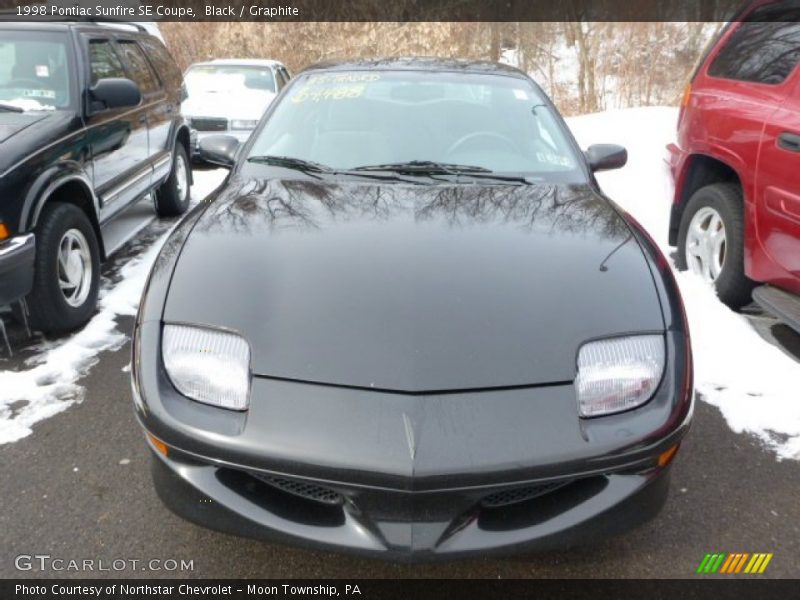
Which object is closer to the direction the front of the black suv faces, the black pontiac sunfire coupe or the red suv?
the black pontiac sunfire coupe

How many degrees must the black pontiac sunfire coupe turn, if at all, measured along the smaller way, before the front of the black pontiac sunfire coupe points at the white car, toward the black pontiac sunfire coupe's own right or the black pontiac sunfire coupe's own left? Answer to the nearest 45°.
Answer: approximately 180°

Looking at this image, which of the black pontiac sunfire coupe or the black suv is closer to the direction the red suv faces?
the black pontiac sunfire coupe

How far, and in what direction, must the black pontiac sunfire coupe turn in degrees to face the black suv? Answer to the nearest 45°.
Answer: approximately 135° to its right

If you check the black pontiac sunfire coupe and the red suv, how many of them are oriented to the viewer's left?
0

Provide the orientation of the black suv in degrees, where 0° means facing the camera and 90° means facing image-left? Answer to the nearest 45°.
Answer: approximately 45°

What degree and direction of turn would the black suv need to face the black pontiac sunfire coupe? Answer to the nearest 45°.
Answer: approximately 45° to its left
